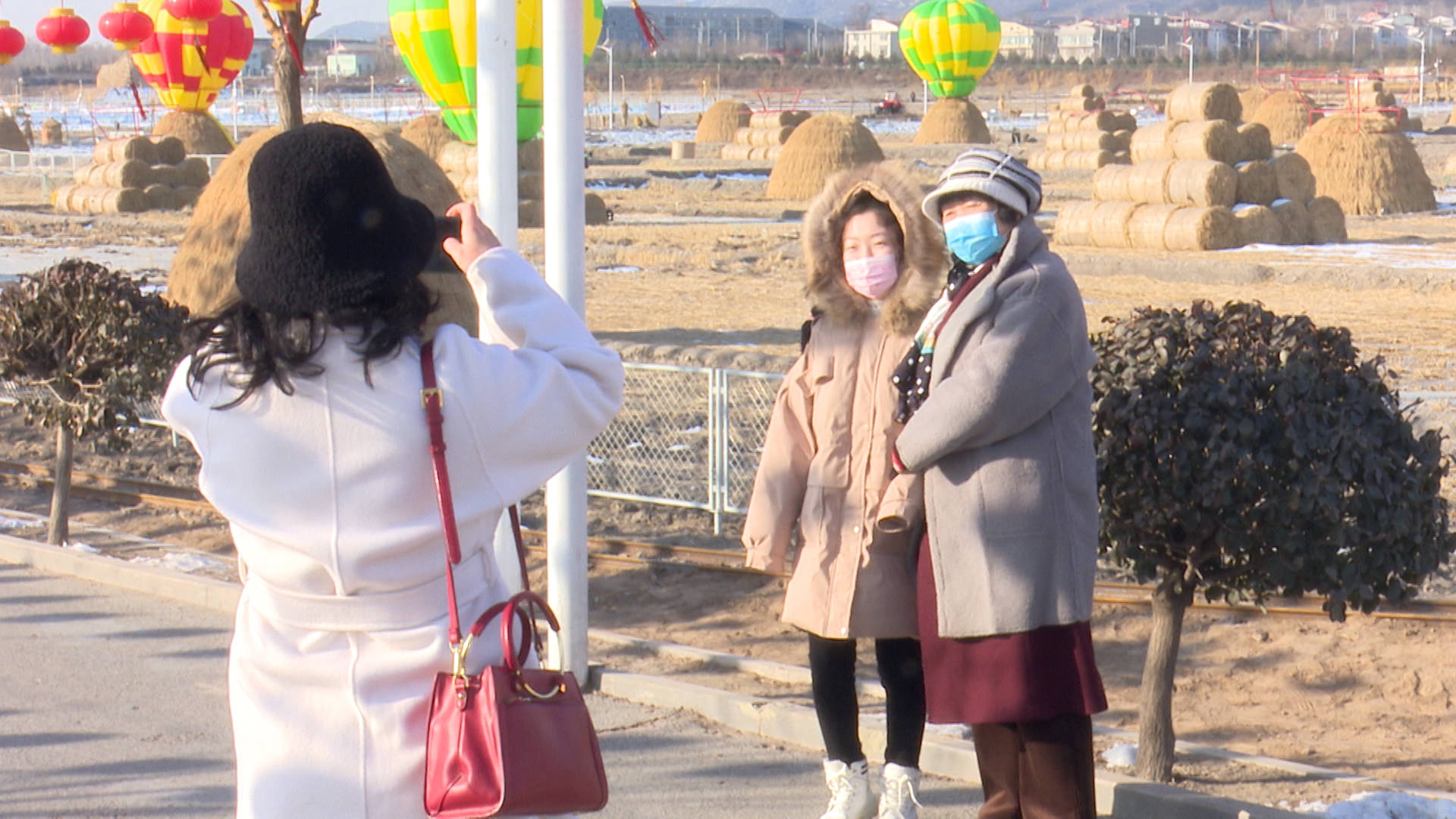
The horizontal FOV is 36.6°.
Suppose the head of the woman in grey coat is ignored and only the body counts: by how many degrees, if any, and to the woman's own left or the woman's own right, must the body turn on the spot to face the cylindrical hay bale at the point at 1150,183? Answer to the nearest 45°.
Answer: approximately 135° to the woman's own right

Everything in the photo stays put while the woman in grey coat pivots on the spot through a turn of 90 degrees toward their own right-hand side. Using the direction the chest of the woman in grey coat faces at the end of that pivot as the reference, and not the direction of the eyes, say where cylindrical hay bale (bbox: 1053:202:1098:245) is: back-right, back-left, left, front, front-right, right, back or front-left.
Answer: front-right

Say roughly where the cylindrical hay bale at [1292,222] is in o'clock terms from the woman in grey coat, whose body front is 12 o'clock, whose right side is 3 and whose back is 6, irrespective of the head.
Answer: The cylindrical hay bale is roughly at 5 o'clock from the woman in grey coat.

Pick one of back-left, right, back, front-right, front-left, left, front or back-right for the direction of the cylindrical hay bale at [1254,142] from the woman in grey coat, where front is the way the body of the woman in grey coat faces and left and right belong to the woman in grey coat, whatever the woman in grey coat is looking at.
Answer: back-right

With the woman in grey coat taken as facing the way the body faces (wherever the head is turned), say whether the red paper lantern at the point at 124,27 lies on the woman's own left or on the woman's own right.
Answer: on the woman's own right

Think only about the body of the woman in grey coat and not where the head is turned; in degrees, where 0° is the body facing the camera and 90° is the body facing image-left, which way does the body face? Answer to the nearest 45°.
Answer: approximately 45°

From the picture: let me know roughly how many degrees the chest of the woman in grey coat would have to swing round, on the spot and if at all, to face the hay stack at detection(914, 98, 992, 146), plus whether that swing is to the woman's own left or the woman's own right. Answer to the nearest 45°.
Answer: approximately 135° to the woman's own right

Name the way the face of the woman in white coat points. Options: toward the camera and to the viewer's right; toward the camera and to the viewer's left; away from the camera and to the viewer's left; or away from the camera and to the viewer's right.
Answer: away from the camera and to the viewer's right

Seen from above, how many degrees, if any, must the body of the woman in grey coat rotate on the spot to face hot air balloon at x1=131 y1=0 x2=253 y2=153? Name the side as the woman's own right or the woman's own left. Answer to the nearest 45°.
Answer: approximately 90° to the woman's own right

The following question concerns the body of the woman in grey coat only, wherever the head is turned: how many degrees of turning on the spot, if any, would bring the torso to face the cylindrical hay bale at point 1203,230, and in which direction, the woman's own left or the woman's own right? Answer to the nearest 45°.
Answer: approximately 135° to the woman's own right

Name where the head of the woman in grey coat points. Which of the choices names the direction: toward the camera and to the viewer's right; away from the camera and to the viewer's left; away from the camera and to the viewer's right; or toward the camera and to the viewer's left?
toward the camera and to the viewer's left

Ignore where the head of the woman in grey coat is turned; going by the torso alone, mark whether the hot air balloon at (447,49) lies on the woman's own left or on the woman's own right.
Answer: on the woman's own right

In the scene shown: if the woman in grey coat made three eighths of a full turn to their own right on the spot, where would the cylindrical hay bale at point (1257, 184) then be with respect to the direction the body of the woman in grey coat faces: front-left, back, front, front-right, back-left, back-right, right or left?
front

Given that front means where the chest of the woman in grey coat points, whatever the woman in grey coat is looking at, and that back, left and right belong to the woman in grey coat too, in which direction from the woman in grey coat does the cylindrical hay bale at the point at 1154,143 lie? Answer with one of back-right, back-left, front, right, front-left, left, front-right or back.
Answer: back-right
